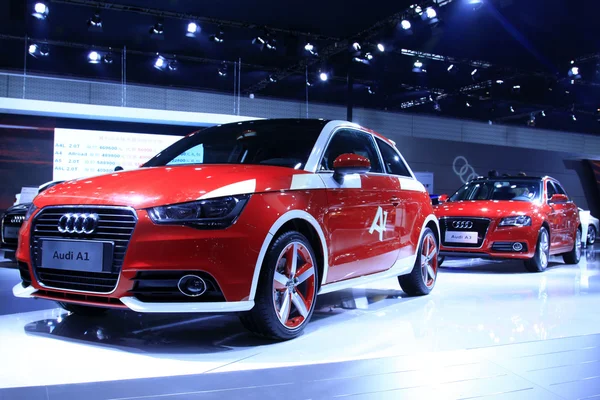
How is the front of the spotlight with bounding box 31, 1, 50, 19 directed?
toward the camera

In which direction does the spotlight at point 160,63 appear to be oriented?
toward the camera

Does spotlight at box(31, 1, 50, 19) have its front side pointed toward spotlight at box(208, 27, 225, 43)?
no

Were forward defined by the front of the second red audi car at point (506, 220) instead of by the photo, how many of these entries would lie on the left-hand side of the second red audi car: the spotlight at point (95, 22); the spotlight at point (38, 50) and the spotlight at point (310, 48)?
0

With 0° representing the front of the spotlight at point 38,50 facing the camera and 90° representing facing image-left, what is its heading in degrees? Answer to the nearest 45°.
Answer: approximately 45°

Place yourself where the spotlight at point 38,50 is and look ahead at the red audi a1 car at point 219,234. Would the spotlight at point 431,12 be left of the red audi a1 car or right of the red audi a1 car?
left

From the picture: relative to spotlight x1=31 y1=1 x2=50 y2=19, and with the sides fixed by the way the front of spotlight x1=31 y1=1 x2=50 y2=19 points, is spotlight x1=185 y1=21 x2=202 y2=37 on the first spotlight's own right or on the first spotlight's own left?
on the first spotlight's own left

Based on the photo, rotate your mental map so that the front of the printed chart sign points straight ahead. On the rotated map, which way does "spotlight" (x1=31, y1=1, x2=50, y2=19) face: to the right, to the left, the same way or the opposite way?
the same way

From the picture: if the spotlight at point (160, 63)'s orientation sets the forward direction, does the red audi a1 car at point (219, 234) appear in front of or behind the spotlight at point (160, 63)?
in front

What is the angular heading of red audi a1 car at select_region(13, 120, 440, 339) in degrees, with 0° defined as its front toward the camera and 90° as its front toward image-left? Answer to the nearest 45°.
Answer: approximately 45°

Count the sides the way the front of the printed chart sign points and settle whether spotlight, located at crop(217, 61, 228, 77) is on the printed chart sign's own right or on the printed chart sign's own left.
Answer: on the printed chart sign's own left

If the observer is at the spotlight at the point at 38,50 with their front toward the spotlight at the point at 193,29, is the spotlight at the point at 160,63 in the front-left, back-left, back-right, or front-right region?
front-left
